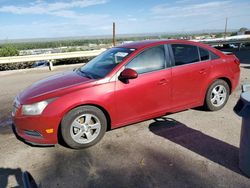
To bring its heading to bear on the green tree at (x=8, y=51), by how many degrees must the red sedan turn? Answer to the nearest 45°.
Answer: approximately 90° to its right
